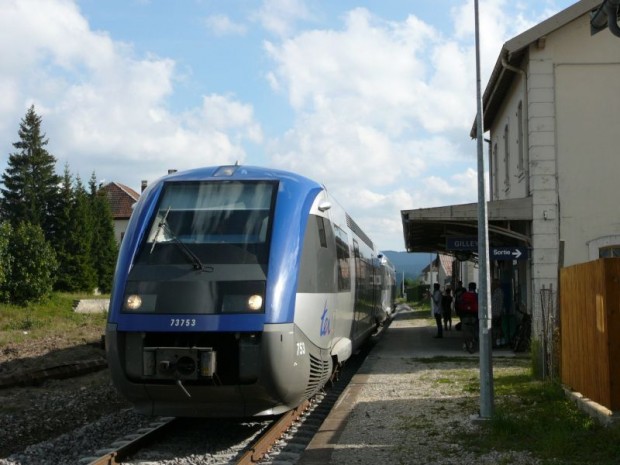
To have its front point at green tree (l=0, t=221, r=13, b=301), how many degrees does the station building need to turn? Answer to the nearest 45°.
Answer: approximately 45° to its right

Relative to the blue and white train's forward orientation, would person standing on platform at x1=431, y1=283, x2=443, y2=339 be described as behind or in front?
behind

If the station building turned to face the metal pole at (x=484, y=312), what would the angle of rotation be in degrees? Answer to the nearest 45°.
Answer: approximately 90° to its left

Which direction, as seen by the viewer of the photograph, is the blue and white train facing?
facing the viewer and to the left of the viewer

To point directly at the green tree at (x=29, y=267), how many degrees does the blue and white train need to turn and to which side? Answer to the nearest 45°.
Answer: approximately 135° to its right

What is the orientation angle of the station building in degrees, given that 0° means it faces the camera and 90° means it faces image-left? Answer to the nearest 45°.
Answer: approximately 90°

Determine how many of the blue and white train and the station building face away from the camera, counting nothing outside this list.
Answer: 0

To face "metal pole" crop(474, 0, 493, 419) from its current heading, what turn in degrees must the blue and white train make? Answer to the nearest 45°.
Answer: approximately 45° to its left

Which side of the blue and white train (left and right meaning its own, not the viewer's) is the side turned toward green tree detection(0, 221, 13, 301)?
right
